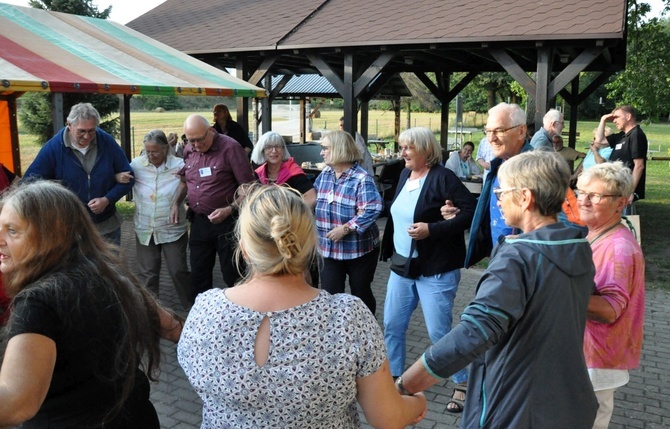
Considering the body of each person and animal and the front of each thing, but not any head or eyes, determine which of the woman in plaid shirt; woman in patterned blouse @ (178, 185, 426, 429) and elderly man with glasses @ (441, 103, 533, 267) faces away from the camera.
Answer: the woman in patterned blouse

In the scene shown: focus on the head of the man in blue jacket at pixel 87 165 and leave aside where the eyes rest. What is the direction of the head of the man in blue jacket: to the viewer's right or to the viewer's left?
to the viewer's right

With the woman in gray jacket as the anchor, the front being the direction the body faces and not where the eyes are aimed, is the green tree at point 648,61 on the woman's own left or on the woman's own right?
on the woman's own right

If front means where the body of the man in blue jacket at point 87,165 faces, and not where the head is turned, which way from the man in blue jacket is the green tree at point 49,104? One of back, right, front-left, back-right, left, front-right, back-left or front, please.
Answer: back

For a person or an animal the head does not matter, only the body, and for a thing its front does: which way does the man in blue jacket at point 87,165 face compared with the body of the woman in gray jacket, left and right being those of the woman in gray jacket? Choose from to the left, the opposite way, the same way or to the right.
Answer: the opposite way

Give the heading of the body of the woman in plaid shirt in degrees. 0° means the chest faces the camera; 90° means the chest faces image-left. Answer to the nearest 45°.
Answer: approximately 45°

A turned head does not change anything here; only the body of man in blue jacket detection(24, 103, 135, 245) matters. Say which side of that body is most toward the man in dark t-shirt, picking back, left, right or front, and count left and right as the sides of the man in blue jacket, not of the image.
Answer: left

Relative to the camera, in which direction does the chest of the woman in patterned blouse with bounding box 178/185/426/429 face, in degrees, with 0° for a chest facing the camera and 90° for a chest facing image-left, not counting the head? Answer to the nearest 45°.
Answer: approximately 180°

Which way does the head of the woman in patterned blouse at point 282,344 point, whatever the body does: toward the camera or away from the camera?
away from the camera
